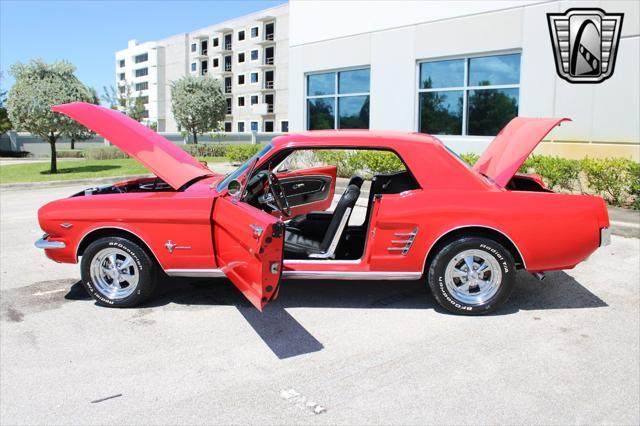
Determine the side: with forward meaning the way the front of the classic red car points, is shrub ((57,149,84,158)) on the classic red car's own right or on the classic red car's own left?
on the classic red car's own right

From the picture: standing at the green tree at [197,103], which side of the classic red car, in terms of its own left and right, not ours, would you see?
right

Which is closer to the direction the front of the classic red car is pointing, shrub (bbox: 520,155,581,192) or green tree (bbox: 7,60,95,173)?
the green tree

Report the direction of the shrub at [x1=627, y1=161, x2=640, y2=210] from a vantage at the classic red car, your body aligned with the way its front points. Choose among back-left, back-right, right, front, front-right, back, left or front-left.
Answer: back-right

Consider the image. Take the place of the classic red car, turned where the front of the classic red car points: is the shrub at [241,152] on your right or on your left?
on your right

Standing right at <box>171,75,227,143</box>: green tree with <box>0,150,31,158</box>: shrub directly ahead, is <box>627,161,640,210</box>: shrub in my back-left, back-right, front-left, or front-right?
back-left

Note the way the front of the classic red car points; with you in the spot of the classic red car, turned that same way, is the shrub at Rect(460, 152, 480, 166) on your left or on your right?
on your right

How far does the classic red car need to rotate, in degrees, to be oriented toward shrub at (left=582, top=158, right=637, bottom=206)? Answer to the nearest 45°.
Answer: approximately 135° to its right

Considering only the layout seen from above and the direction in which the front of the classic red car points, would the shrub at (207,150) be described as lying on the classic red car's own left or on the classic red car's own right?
on the classic red car's own right

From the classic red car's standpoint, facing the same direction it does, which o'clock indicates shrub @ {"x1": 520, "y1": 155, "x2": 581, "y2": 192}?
The shrub is roughly at 4 o'clock from the classic red car.

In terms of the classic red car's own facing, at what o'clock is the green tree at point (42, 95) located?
The green tree is roughly at 2 o'clock from the classic red car.

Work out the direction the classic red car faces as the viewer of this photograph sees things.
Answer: facing to the left of the viewer

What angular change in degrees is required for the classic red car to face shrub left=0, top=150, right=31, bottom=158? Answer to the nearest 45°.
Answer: approximately 45° to its right

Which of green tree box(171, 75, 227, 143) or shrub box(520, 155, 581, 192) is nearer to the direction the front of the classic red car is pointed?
the green tree
